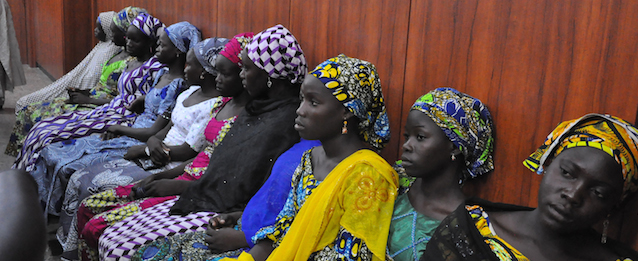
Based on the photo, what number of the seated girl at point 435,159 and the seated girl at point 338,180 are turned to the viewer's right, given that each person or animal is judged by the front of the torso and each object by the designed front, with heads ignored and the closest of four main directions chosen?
0

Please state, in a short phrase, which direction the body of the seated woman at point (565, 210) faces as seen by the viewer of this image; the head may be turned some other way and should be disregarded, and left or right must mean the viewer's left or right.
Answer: facing the viewer and to the left of the viewer

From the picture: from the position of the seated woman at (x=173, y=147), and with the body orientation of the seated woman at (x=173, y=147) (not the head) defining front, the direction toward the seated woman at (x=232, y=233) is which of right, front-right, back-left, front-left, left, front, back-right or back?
front-left

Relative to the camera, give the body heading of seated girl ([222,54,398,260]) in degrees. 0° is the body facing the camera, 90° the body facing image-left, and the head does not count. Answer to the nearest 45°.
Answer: approximately 45°

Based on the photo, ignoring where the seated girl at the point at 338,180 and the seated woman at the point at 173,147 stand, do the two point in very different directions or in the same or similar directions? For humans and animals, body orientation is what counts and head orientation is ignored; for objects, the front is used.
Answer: same or similar directions

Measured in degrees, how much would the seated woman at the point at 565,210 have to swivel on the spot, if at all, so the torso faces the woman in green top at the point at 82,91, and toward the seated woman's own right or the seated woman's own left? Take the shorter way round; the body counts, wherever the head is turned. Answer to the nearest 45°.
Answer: approximately 90° to the seated woman's own right

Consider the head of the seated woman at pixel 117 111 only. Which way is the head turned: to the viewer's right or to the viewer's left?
to the viewer's left

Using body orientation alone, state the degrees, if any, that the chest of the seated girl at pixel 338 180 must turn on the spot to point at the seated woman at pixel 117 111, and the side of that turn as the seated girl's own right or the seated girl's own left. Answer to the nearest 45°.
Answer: approximately 90° to the seated girl's own right

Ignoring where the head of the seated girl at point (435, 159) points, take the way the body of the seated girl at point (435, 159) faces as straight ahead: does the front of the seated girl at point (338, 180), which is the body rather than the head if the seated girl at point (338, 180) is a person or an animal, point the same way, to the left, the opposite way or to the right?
the same way

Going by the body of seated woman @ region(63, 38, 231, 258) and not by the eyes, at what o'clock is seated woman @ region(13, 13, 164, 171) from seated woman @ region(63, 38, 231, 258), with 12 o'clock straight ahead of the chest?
seated woman @ region(13, 13, 164, 171) is roughly at 4 o'clock from seated woman @ region(63, 38, 231, 258).
